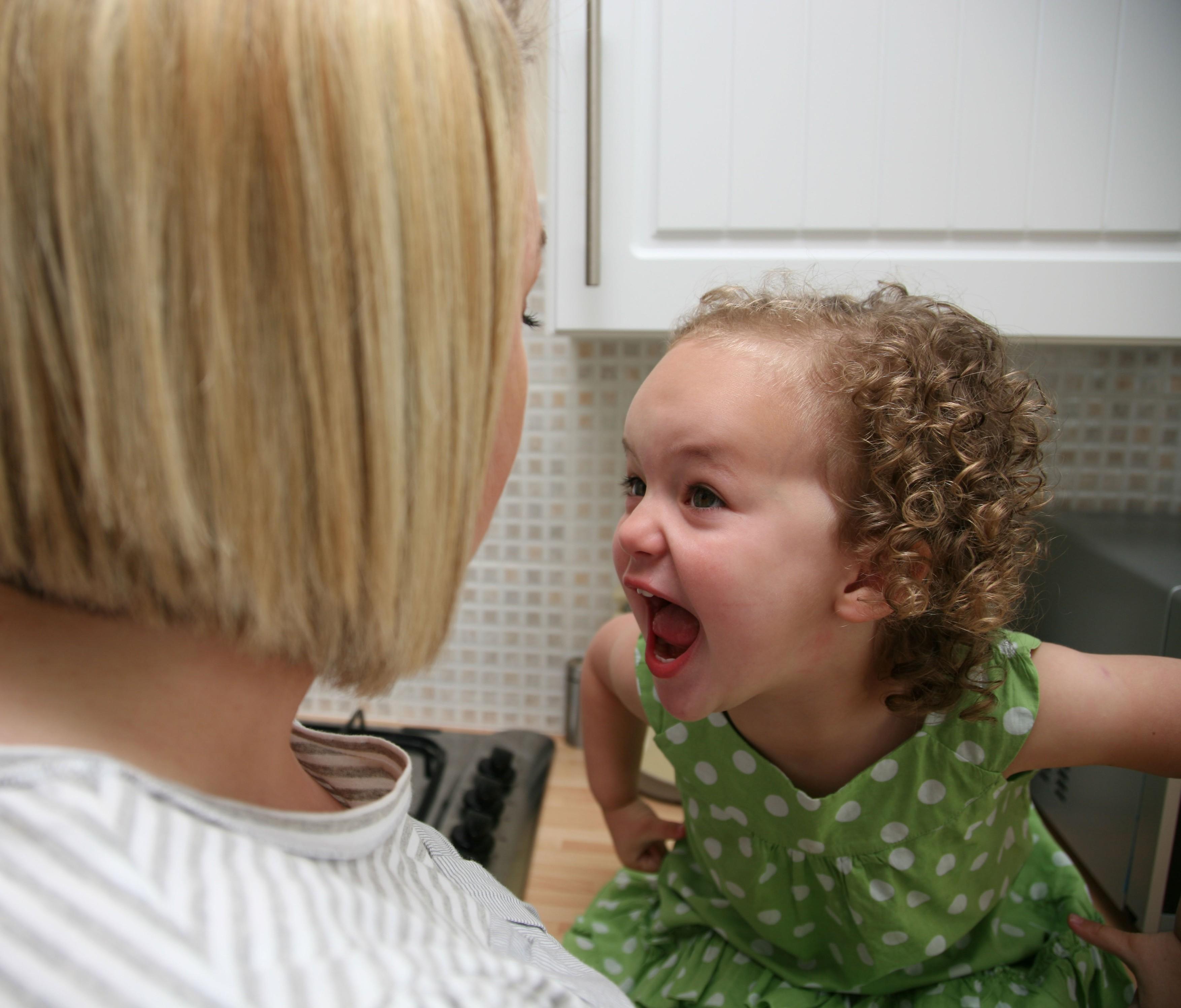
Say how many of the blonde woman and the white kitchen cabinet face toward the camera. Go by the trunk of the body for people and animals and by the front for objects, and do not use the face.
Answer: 1

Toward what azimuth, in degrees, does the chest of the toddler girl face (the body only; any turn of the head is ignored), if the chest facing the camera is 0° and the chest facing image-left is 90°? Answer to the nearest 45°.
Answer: approximately 45°

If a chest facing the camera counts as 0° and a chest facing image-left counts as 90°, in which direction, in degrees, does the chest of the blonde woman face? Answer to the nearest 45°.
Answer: approximately 225°

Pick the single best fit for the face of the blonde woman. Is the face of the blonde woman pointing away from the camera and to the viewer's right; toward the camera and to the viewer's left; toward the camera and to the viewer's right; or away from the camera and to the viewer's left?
away from the camera and to the viewer's right

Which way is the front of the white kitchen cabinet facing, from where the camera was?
facing the viewer

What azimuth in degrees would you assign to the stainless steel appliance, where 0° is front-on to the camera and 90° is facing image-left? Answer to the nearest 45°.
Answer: approximately 315°
